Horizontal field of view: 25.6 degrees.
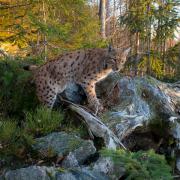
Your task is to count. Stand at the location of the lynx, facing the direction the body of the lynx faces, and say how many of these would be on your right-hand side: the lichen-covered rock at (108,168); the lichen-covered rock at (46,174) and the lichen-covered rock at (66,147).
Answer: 3

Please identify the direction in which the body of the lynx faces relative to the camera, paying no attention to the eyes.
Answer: to the viewer's right

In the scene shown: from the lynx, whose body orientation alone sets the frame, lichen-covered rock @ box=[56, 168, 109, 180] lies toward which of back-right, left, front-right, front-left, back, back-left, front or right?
right

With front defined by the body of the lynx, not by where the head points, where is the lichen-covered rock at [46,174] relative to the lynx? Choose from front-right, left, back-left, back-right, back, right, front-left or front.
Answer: right

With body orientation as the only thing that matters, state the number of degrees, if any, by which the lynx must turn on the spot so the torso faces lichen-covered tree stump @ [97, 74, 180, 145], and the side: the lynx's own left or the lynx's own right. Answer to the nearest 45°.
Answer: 0° — it already faces it

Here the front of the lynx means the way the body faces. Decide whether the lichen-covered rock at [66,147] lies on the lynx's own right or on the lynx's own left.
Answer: on the lynx's own right

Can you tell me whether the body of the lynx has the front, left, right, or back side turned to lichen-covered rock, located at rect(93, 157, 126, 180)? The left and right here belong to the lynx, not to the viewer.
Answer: right

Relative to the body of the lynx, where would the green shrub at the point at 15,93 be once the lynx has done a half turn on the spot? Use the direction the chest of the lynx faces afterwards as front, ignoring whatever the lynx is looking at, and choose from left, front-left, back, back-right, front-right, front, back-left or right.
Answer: front
